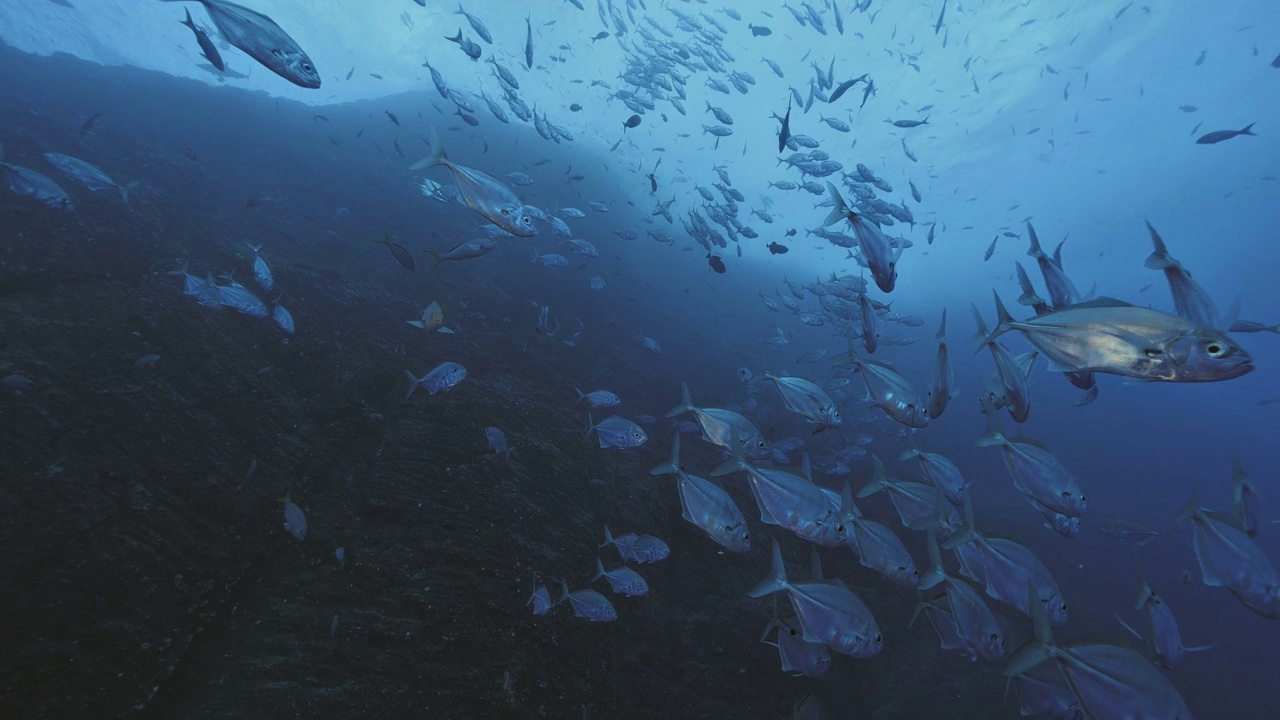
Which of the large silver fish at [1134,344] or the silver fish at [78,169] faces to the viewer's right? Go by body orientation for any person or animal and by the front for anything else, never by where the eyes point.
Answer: the large silver fish

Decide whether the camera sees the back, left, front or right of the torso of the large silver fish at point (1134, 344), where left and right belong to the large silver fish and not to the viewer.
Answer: right

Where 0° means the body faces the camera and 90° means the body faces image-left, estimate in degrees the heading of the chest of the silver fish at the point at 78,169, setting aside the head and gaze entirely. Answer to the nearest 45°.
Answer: approximately 90°

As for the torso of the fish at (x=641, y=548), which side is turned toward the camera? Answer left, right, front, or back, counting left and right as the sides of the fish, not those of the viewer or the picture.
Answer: right

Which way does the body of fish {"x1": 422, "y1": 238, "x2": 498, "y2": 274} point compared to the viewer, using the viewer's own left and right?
facing to the right of the viewer

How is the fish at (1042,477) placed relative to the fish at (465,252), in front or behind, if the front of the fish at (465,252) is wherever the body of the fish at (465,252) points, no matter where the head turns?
in front

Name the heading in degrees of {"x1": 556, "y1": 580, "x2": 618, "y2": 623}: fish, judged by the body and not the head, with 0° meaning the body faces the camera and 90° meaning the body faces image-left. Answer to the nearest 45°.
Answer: approximately 270°

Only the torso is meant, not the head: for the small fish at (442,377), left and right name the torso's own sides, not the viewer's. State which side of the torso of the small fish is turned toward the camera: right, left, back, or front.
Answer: right
